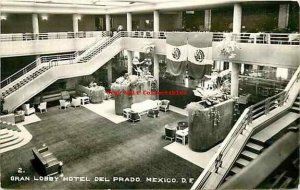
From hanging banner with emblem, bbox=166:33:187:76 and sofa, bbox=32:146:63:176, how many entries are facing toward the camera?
1

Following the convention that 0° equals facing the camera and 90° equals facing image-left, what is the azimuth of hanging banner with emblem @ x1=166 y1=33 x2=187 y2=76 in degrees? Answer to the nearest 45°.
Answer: approximately 0°

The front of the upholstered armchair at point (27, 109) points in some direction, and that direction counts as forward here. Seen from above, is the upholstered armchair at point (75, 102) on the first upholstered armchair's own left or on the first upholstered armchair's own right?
on the first upholstered armchair's own left

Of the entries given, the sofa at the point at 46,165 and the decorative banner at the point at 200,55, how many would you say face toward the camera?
1

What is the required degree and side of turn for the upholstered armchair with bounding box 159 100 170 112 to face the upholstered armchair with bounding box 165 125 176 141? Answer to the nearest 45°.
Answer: approximately 45° to its left

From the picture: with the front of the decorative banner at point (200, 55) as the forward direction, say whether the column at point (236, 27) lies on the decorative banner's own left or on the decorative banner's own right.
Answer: on the decorative banner's own left

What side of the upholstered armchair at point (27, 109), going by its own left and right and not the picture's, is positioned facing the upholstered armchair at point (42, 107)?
front

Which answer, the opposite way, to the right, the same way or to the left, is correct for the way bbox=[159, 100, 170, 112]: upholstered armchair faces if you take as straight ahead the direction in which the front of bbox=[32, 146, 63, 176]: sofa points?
the opposite way

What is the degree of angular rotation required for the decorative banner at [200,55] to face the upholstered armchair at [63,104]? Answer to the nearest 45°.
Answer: approximately 90° to its right
